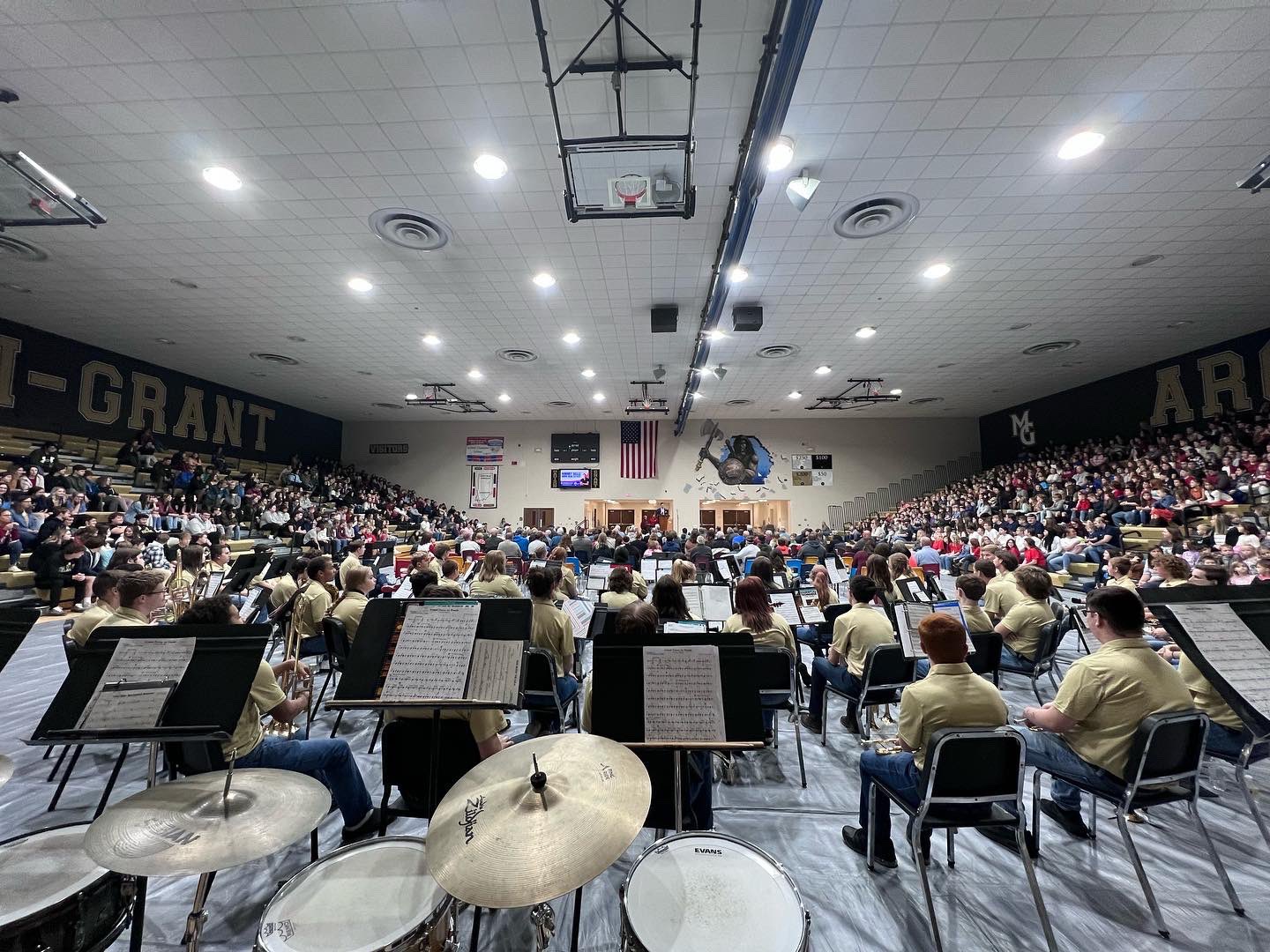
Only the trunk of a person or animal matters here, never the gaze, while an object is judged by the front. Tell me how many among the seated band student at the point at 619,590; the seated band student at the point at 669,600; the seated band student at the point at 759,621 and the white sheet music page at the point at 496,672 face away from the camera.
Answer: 3

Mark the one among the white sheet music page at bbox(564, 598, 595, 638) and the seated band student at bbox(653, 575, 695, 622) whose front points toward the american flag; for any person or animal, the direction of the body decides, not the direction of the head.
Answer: the seated band student

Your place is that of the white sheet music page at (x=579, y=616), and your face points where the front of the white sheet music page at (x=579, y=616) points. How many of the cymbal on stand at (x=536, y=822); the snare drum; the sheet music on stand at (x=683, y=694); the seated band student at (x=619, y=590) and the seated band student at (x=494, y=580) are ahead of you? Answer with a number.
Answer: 3

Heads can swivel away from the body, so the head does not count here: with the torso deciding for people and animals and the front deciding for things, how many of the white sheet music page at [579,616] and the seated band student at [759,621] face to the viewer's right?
0

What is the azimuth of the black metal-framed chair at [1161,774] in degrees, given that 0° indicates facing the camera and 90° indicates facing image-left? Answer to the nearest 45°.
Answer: approximately 135°

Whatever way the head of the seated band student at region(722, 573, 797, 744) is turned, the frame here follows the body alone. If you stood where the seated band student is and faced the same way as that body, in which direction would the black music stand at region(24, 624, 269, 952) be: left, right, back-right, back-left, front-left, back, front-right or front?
back-left

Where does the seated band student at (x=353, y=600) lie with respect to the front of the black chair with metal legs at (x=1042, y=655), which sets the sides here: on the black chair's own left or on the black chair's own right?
on the black chair's own left

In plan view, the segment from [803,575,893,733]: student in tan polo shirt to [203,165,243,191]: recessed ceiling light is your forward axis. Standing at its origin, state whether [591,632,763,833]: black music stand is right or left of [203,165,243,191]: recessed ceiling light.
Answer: left

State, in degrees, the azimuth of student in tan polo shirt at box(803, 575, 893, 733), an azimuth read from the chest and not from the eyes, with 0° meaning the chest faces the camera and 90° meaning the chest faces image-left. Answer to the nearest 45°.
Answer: approximately 135°

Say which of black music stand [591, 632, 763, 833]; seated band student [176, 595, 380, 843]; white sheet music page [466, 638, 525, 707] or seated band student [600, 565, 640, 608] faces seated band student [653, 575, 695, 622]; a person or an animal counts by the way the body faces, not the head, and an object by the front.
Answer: seated band student [176, 595, 380, 843]

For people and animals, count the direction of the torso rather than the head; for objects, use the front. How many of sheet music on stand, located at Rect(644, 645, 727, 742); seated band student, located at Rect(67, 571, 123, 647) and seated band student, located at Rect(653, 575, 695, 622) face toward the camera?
1

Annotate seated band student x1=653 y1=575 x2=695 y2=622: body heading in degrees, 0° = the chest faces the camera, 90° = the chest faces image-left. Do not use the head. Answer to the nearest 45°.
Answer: approximately 180°

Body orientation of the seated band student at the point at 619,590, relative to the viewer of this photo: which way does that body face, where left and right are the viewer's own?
facing away from the viewer

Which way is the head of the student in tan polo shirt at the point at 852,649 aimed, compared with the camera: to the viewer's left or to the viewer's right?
to the viewer's left

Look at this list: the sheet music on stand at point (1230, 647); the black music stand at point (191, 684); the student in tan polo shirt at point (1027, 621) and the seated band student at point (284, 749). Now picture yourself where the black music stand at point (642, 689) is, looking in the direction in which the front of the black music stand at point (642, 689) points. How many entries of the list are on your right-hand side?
2

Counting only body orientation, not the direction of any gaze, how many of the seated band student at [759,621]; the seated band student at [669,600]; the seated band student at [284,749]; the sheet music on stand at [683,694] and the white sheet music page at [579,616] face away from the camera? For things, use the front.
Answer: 2

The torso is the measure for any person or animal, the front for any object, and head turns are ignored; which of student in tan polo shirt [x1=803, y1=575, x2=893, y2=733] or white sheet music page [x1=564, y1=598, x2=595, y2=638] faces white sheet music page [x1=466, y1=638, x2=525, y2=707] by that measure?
white sheet music page [x1=564, y1=598, x2=595, y2=638]
